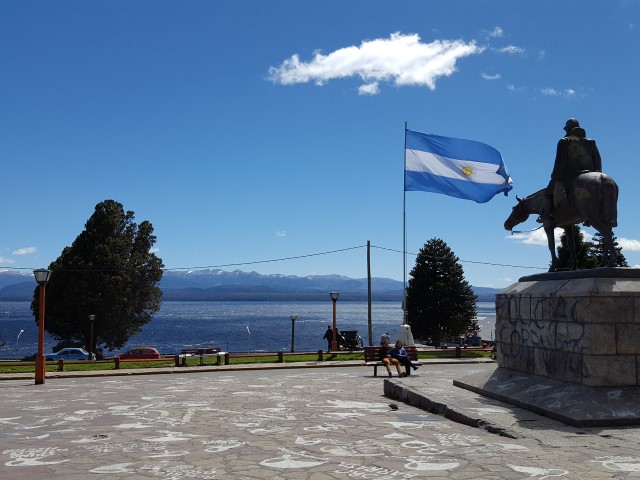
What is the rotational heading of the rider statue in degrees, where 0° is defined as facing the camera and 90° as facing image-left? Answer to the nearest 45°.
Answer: approximately 135°

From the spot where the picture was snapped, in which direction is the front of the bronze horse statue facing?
facing away from the viewer and to the left of the viewer

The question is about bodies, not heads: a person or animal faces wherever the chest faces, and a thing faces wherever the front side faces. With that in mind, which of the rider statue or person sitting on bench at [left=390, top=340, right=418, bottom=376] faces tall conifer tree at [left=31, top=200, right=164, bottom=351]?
the rider statue

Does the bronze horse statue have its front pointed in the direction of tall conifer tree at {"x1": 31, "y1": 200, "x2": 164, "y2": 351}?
yes

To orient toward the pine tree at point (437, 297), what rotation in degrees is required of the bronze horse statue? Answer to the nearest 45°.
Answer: approximately 45° to its right

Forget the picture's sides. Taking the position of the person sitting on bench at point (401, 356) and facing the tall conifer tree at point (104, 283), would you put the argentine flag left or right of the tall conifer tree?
right

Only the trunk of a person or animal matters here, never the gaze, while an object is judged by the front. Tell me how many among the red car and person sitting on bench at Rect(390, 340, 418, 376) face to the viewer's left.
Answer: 1

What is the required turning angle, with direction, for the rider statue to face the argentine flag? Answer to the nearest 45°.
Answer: approximately 45° to its right

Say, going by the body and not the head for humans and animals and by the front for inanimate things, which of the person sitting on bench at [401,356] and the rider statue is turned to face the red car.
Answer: the rider statue

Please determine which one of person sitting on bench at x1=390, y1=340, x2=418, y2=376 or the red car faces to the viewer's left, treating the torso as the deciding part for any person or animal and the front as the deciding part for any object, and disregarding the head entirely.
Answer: the red car

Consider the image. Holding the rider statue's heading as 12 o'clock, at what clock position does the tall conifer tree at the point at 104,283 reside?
The tall conifer tree is roughly at 12 o'clock from the rider statue.

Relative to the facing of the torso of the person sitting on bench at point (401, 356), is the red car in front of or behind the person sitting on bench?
behind
